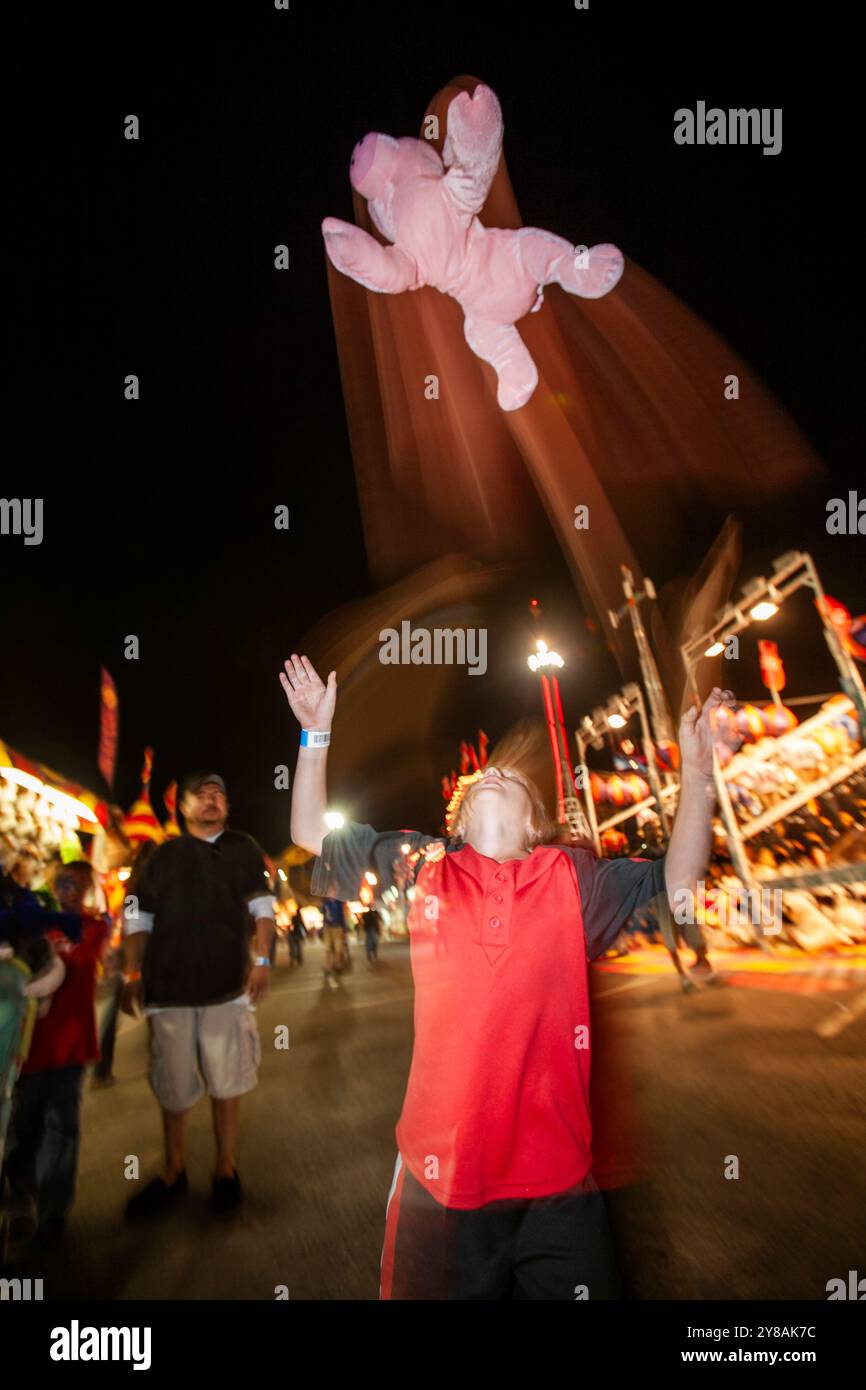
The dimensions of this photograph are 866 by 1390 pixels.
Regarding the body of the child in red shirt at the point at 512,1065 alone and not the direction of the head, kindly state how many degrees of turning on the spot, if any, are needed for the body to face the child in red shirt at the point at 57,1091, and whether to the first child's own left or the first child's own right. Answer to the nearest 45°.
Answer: approximately 135° to the first child's own right

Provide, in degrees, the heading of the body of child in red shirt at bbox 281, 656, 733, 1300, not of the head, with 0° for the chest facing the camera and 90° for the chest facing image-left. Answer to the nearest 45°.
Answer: approximately 0°

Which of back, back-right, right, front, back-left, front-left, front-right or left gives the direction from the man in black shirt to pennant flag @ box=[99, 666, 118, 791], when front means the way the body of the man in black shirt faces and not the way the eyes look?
back

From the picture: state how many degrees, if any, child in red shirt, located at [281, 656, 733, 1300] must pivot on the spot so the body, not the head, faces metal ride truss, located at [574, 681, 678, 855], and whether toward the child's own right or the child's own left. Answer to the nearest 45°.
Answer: approximately 180°

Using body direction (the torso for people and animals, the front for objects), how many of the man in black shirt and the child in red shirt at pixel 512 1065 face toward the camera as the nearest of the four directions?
2

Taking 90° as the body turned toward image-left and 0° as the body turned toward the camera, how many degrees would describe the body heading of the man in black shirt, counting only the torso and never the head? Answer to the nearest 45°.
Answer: approximately 0°
